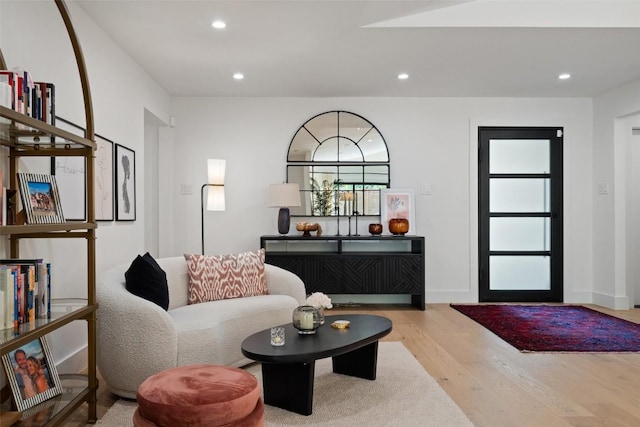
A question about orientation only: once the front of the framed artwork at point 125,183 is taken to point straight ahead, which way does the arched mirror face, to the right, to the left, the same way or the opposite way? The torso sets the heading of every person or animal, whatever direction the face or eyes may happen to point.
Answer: to the right

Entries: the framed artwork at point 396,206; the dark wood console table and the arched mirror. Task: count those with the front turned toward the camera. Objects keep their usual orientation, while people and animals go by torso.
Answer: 3

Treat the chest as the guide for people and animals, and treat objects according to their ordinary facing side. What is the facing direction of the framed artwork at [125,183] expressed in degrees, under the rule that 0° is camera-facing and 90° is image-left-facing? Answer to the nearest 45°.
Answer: approximately 315°

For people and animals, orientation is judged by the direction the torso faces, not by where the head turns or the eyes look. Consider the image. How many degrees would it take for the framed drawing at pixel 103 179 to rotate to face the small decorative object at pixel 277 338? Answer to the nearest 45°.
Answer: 0° — it already faces it

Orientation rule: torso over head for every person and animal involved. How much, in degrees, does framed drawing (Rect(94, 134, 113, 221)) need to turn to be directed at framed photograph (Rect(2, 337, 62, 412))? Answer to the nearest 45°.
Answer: approximately 45° to its right

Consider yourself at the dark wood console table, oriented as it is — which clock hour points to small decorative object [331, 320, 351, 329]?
The small decorative object is roughly at 12 o'clock from the dark wood console table.

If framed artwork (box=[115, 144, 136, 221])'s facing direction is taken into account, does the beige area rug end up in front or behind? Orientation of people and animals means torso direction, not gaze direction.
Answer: in front

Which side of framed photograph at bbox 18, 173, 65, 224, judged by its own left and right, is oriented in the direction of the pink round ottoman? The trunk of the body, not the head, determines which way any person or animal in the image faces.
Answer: front

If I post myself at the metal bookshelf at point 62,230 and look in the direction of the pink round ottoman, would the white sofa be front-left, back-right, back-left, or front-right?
front-left

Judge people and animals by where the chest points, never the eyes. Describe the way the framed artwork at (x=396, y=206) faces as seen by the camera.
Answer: facing the viewer

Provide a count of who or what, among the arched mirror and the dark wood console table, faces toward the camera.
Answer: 2

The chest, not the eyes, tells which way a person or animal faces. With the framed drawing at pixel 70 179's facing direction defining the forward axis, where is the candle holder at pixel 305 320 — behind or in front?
in front

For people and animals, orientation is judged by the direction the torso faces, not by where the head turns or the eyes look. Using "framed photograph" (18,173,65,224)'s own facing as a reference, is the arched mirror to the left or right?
on its left

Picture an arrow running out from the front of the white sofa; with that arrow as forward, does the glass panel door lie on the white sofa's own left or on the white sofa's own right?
on the white sofa's own left

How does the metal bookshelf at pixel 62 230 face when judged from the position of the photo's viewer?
facing the viewer and to the right of the viewer

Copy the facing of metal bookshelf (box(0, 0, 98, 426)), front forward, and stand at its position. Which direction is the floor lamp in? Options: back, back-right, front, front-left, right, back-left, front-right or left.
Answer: left

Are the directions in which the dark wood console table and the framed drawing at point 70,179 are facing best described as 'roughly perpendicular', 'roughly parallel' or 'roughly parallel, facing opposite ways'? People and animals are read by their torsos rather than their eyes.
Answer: roughly perpendicular

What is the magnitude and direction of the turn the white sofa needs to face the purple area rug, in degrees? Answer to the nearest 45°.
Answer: approximately 45° to its left
